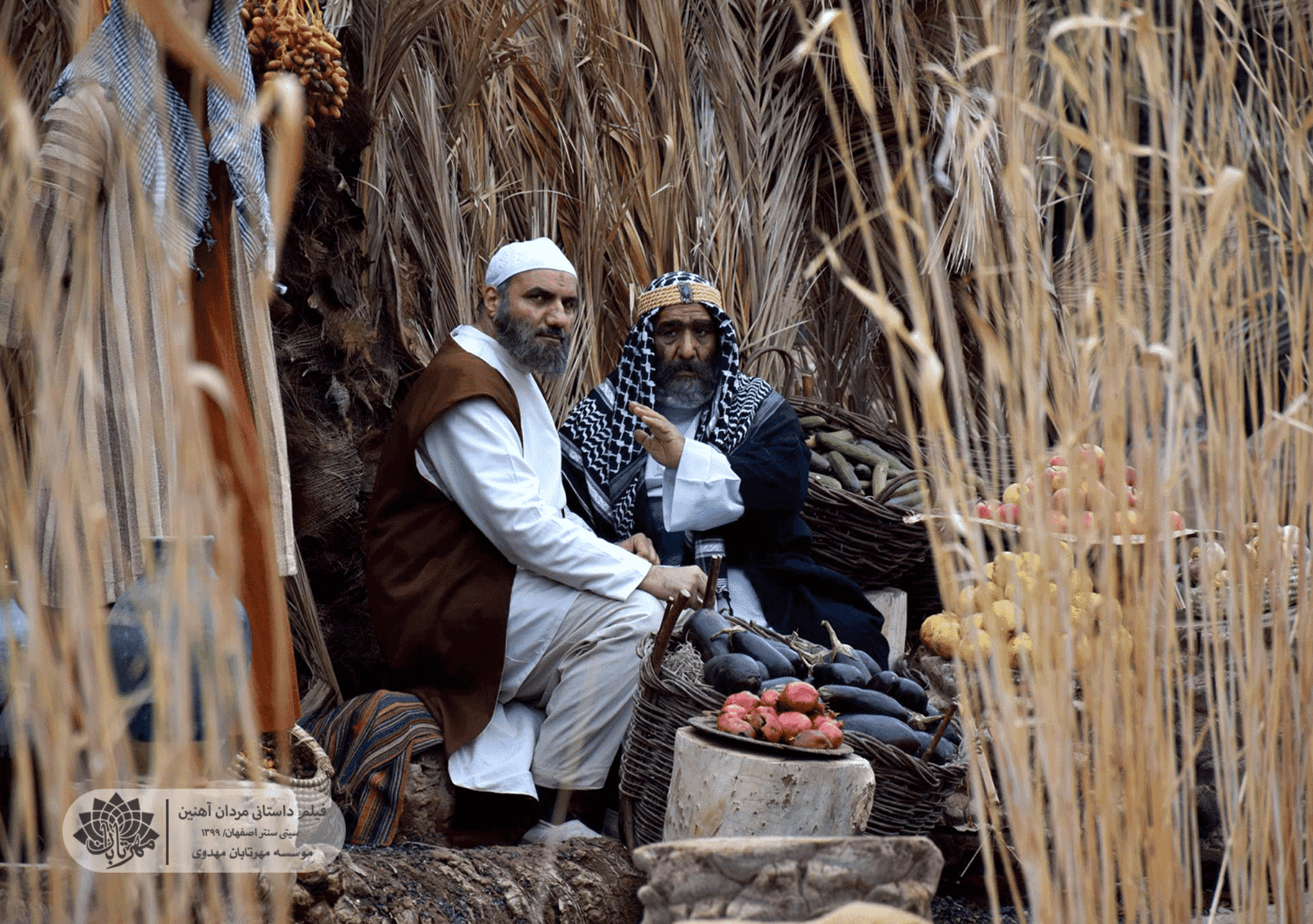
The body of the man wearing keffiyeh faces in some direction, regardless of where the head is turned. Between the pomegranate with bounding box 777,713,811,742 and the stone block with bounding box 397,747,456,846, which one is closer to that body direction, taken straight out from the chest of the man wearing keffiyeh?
the pomegranate

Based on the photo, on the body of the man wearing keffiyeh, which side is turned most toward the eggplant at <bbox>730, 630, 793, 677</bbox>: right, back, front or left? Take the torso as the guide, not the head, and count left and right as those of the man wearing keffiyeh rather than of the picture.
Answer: front

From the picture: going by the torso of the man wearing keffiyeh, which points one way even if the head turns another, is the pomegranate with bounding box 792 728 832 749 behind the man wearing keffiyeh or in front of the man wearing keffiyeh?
in front

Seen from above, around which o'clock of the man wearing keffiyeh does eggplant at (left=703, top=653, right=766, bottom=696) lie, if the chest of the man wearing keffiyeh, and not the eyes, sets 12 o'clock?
The eggplant is roughly at 12 o'clock from the man wearing keffiyeh.

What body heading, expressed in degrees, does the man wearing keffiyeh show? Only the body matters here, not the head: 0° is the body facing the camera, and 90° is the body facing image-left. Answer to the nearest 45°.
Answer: approximately 0°

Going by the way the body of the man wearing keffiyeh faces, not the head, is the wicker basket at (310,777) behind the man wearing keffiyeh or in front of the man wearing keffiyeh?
in front

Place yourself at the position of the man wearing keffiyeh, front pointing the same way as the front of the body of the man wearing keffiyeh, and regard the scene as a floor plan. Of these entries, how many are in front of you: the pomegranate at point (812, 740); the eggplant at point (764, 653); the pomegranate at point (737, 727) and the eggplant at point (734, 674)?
4

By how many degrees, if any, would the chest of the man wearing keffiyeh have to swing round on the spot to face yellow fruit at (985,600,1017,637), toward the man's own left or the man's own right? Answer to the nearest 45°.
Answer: approximately 45° to the man's own left

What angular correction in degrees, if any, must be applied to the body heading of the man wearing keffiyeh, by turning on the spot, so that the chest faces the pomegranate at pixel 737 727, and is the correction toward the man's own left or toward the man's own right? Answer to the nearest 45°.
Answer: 0° — they already face it

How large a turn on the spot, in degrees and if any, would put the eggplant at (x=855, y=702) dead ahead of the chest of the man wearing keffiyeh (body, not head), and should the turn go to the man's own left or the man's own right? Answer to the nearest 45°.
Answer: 0° — they already face it

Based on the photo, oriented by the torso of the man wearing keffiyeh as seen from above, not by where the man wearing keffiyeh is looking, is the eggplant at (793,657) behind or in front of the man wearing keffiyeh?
in front
